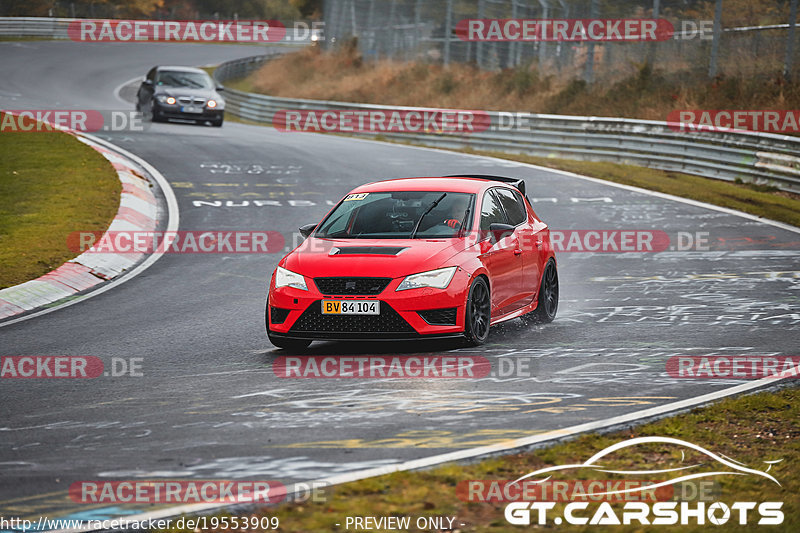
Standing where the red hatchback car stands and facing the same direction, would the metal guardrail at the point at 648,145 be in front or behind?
behind

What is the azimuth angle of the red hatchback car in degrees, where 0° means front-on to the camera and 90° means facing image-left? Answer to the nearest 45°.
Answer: approximately 45°
